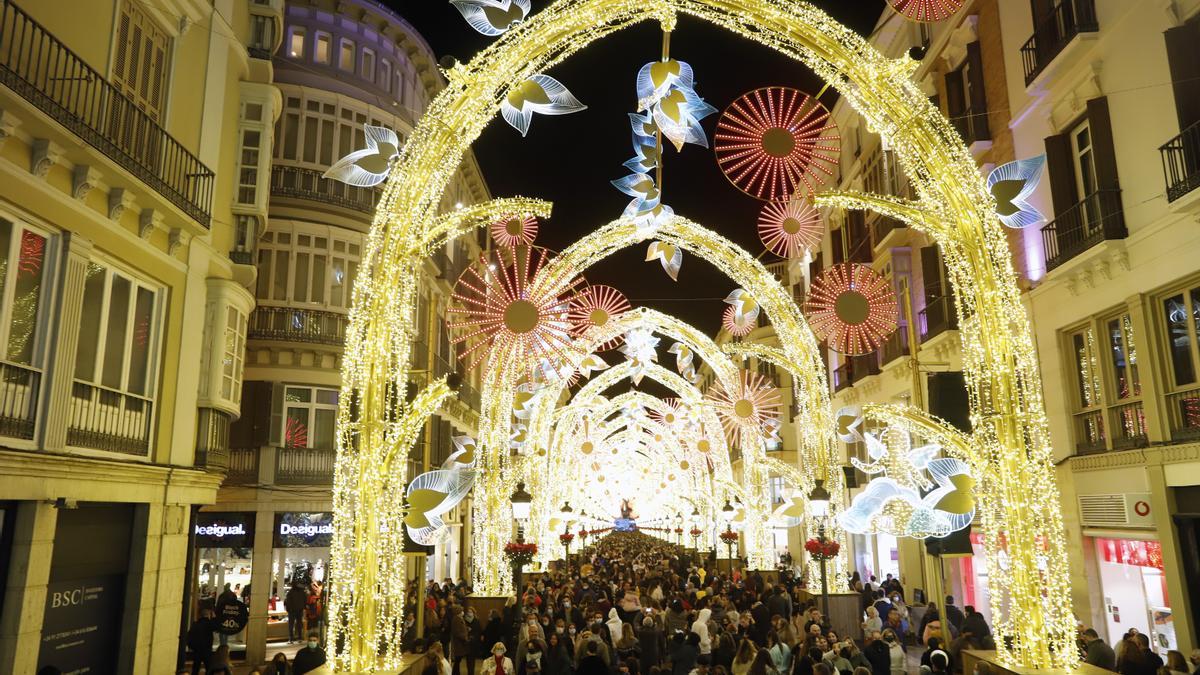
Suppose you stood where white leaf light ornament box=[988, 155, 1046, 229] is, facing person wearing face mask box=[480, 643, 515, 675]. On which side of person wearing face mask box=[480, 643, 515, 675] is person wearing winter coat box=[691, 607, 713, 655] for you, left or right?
right

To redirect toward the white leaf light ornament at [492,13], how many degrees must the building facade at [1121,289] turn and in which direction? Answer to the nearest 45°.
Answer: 0° — it already faces it

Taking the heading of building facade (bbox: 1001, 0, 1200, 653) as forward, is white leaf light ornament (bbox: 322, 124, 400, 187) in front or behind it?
in front

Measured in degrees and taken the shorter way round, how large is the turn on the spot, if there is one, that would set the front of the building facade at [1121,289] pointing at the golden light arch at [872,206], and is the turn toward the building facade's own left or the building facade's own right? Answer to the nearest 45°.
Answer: approximately 45° to the building facade's own left

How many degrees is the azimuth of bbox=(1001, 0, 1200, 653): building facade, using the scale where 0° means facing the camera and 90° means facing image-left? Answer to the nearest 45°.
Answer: approximately 45°

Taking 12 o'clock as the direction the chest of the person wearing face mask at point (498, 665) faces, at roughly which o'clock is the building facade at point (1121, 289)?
The building facade is roughly at 9 o'clock from the person wearing face mask.

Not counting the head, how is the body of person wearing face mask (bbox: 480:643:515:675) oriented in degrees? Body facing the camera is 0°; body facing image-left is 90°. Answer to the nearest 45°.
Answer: approximately 0°

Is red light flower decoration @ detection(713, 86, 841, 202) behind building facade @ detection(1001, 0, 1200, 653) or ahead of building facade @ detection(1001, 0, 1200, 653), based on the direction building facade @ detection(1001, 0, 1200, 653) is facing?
ahead

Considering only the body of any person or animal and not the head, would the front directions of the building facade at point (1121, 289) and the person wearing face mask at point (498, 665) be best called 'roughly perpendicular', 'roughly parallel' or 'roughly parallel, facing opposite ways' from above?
roughly perpendicular

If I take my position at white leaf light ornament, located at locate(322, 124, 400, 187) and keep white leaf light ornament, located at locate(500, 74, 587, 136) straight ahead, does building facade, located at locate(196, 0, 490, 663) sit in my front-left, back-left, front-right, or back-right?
back-left
